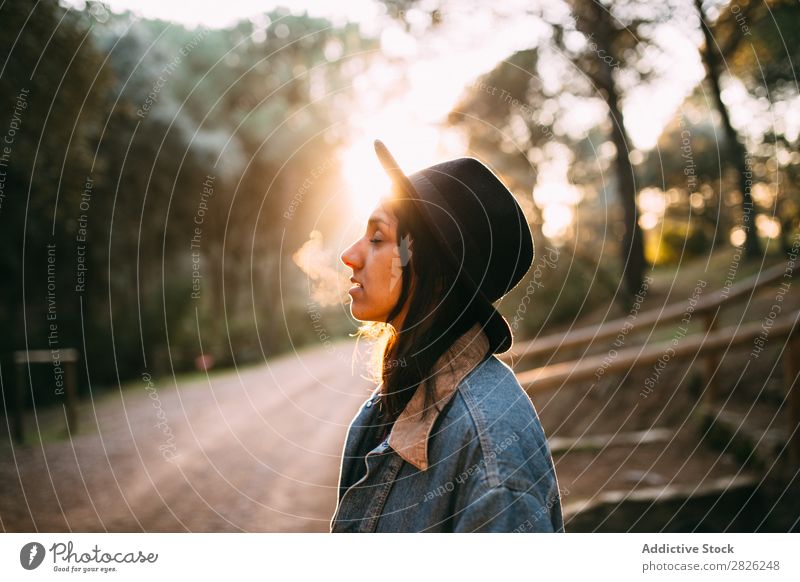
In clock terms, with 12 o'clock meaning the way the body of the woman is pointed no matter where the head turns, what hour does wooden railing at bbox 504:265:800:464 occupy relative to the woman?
The wooden railing is roughly at 4 o'clock from the woman.

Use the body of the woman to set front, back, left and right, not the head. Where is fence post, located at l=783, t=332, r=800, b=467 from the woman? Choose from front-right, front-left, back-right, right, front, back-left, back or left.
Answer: back-right

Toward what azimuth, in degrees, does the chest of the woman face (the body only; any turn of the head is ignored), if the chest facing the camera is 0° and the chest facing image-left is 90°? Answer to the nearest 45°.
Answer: approximately 90°

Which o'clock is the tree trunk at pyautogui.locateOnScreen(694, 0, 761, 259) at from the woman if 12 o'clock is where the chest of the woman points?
The tree trunk is roughly at 4 o'clock from the woman.

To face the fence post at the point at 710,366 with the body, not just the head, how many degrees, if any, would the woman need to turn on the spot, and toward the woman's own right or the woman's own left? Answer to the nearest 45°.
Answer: approximately 135° to the woman's own right

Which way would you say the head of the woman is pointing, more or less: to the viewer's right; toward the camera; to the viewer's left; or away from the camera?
to the viewer's left

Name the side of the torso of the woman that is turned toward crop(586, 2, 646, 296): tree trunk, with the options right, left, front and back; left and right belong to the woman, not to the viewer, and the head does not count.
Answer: right

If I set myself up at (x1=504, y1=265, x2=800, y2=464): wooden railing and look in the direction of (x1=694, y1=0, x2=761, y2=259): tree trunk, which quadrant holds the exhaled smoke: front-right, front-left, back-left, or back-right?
back-left
